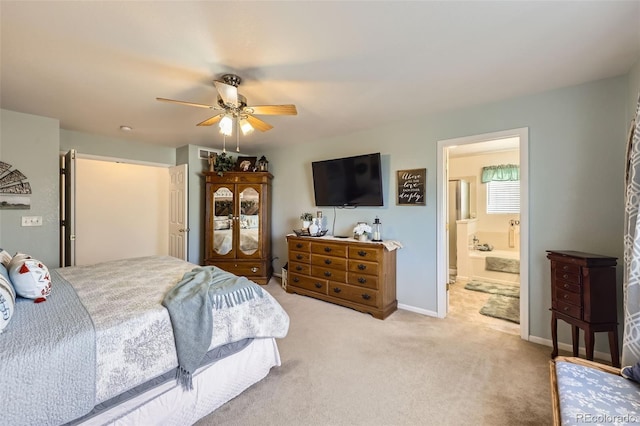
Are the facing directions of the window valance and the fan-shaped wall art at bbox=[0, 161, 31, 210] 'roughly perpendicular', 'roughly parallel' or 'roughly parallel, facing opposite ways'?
roughly perpendicular

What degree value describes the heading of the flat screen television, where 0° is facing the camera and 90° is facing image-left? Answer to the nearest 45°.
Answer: approximately 45°

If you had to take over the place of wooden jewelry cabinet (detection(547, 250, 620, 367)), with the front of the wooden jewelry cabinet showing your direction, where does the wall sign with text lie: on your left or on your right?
on your right

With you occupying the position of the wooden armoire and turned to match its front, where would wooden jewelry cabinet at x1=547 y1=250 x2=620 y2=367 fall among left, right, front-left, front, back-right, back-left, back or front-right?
front-left

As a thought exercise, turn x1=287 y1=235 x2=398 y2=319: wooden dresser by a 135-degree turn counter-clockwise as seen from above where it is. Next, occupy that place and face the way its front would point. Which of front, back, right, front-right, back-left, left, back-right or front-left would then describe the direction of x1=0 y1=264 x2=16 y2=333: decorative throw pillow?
back-right

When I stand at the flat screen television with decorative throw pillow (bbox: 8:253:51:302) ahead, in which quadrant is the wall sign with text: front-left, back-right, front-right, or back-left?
back-left

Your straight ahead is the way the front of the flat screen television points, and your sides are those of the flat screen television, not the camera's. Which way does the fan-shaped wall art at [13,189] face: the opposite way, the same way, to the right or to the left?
to the left

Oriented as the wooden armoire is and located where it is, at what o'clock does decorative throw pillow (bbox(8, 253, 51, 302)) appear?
The decorative throw pillow is roughly at 1 o'clock from the wooden armoire.

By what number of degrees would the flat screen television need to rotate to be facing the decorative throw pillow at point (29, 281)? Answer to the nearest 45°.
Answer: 0° — it already faces it

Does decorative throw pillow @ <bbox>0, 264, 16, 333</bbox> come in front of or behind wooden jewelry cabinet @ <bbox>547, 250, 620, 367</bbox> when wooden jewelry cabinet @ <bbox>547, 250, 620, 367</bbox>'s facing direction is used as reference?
in front

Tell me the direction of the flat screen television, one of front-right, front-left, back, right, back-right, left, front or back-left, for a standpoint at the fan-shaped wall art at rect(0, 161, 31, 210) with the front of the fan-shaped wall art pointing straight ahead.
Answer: front-left
